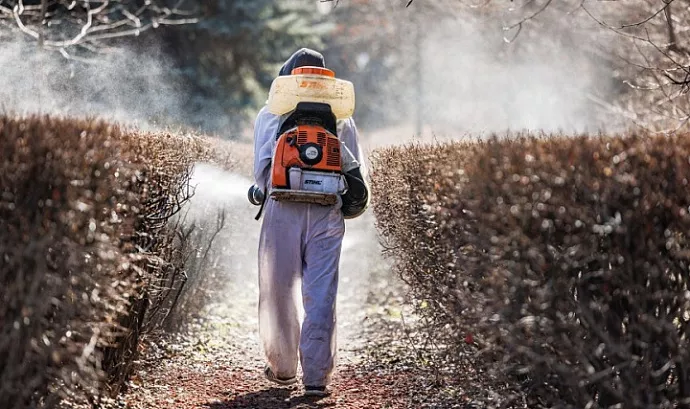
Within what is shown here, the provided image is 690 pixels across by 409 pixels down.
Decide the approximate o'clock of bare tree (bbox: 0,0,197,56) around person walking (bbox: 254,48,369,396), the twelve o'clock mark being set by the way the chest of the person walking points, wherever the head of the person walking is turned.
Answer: The bare tree is roughly at 11 o'clock from the person walking.

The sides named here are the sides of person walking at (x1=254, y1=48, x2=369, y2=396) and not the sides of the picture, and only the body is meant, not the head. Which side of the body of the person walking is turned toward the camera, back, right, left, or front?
back

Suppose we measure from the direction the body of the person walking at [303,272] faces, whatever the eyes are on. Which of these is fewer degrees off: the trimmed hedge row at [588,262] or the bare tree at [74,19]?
the bare tree
